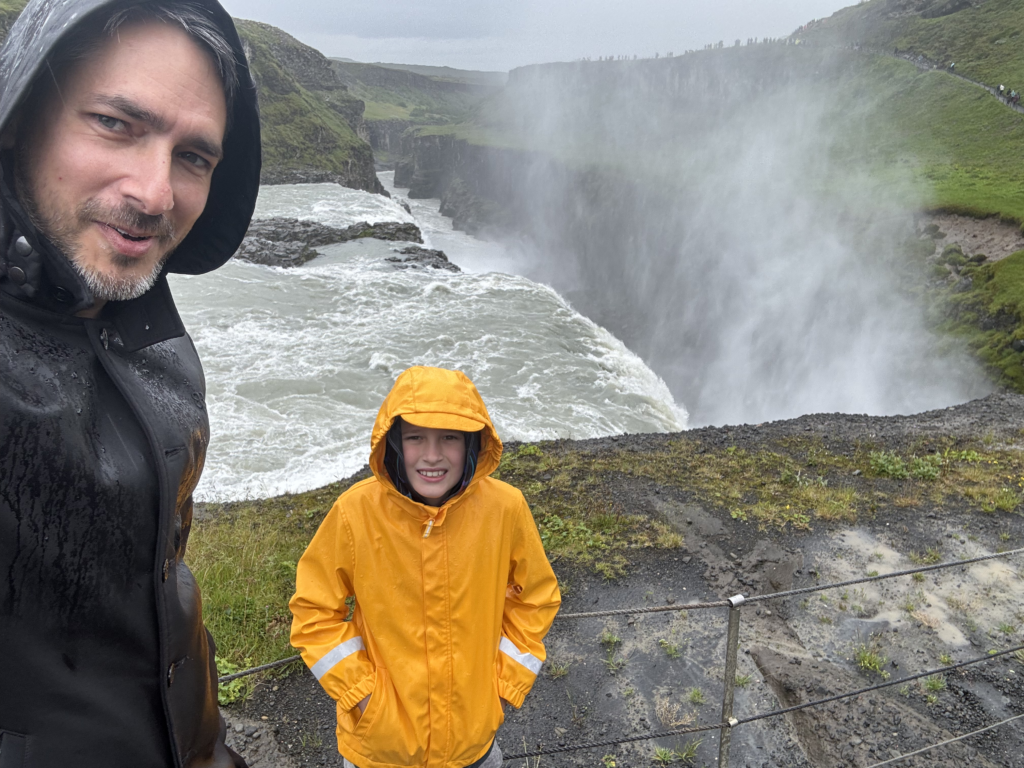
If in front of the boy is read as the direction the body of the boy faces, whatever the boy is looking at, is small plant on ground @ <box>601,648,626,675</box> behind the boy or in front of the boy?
behind

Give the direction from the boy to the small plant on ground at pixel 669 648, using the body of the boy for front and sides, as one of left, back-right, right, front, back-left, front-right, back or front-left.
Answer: back-left

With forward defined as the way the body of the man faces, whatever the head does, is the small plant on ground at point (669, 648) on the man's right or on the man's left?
on the man's left

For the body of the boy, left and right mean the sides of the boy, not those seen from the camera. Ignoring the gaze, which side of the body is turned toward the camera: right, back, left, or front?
front

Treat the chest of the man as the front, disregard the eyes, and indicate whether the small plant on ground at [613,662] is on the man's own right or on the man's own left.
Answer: on the man's own left

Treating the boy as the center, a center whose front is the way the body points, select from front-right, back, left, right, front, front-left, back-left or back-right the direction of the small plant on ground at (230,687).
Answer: back-right

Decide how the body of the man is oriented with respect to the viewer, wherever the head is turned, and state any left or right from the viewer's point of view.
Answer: facing the viewer and to the right of the viewer

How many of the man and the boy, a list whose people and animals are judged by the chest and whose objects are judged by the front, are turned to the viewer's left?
0
